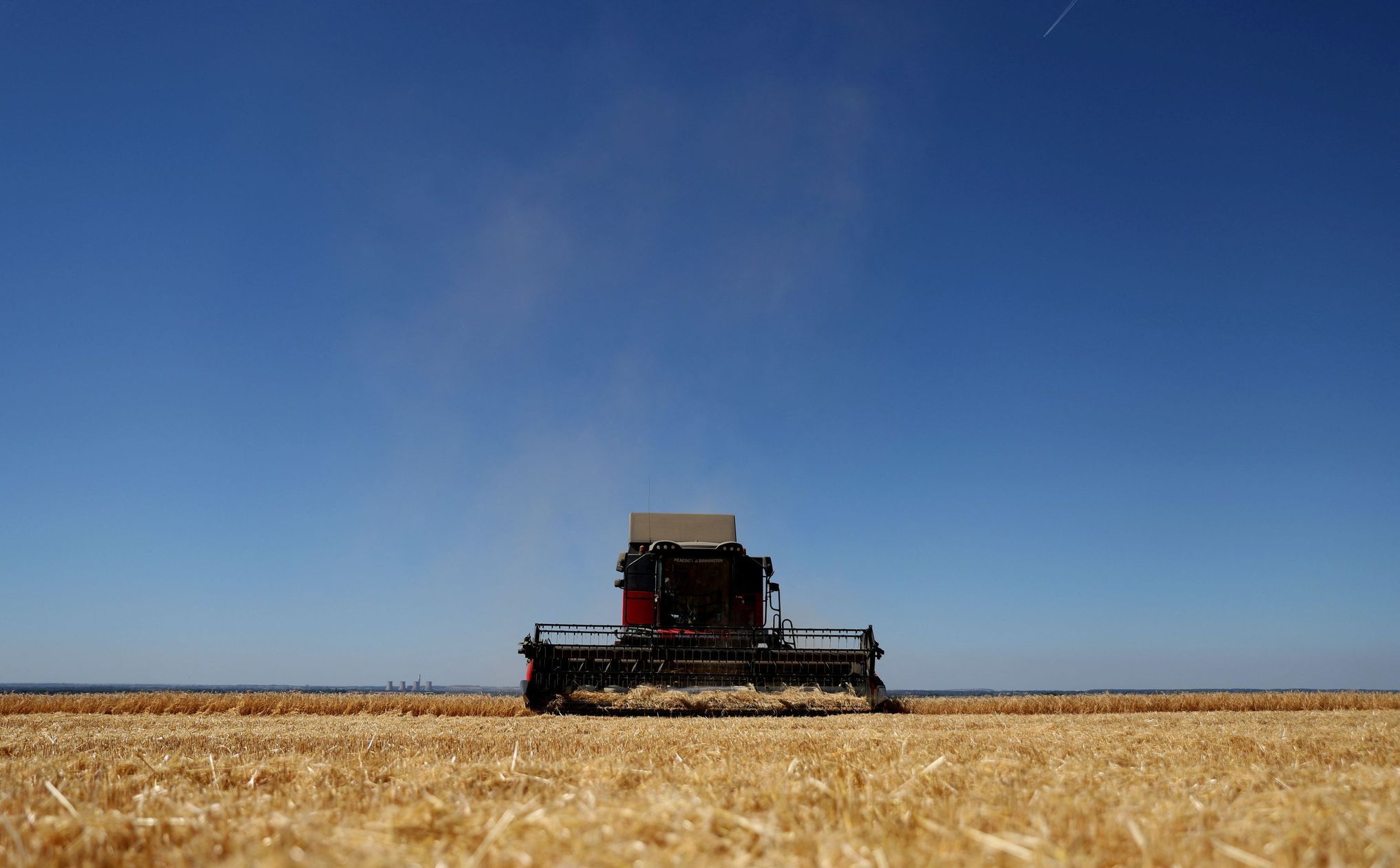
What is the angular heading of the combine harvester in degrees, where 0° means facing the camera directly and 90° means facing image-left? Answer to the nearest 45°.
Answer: approximately 0°
